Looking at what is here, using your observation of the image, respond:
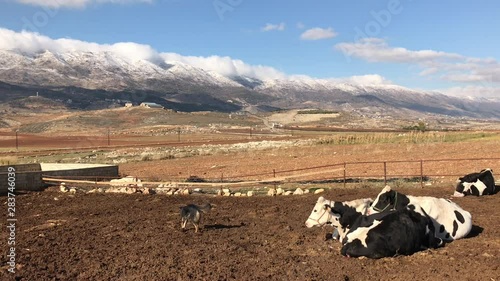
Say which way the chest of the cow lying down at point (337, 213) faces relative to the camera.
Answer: to the viewer's left

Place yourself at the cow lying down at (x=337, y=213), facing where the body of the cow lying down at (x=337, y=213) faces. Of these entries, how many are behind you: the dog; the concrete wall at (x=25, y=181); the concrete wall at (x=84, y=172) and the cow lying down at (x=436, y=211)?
1

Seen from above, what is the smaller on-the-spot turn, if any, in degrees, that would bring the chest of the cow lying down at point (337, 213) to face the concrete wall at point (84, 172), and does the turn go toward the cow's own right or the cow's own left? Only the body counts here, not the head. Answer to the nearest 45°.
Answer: approximately 45° to the cow's own right

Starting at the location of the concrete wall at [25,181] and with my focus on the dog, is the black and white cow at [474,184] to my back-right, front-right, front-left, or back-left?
front-left

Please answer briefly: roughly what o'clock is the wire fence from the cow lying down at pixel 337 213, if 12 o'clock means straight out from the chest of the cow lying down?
The wire fence is roughly at 3 o'clock from the cow lying down.
